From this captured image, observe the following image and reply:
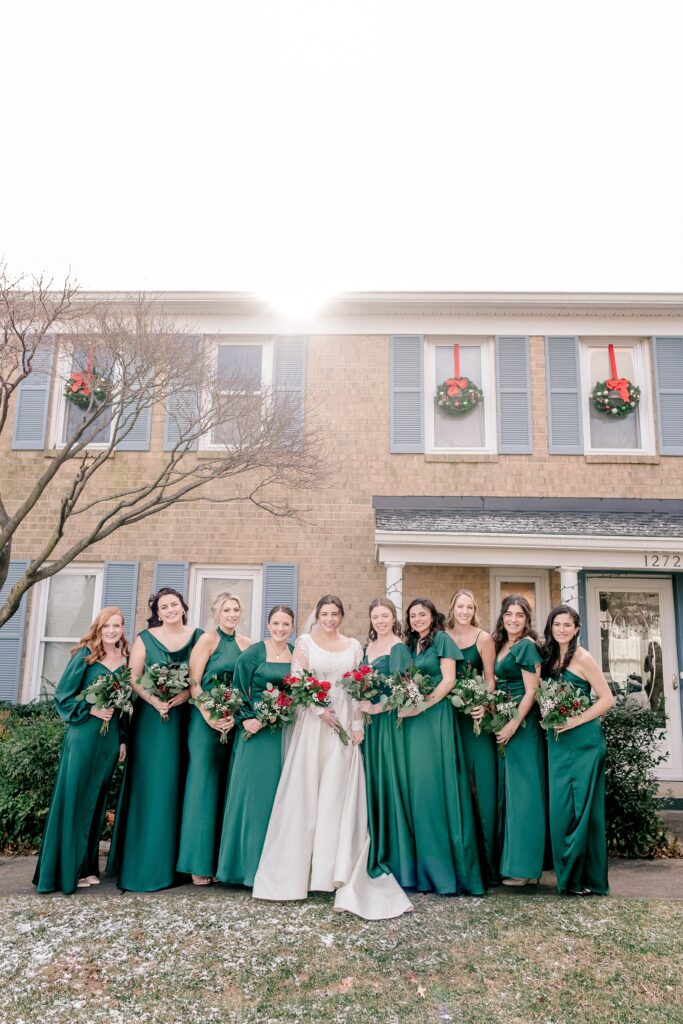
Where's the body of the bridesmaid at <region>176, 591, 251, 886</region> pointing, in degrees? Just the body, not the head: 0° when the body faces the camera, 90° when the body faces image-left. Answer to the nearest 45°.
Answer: approximately 315°

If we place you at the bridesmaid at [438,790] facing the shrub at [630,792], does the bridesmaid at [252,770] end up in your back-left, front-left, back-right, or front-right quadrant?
back-left

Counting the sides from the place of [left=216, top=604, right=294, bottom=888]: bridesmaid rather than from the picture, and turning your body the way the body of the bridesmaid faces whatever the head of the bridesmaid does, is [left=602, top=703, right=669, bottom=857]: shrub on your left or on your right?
on your left

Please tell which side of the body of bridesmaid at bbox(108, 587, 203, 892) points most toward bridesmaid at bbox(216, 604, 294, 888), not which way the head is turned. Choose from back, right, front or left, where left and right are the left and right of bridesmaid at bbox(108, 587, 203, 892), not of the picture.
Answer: left

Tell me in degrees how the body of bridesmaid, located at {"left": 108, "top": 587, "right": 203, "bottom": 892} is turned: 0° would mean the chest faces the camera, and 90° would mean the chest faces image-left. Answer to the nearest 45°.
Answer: approximately 0°
